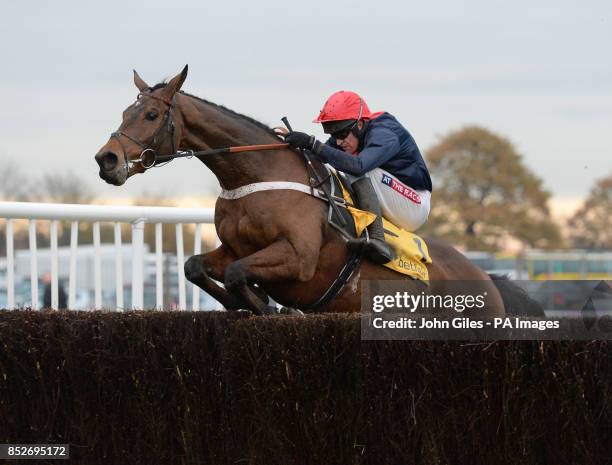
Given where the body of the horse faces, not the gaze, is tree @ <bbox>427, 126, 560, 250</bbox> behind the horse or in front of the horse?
behind

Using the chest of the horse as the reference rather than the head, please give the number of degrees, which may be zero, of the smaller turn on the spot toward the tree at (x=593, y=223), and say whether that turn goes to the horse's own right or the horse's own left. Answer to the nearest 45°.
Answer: approximately 135° to the horse's own right

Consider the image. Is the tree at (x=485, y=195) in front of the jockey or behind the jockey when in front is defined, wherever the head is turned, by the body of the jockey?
behind

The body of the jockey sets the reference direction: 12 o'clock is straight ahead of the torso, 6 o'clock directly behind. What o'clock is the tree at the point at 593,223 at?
The tree is roughly at 5 o'clock from the jockey.

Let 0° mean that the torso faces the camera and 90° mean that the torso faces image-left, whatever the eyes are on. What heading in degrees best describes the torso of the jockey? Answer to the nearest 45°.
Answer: approximately 45°

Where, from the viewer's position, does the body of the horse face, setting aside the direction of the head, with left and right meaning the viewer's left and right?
facing the viewer and to the left of the viewer
